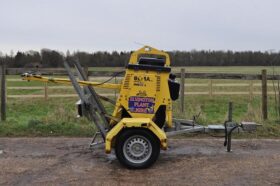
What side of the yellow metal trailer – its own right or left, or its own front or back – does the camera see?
right

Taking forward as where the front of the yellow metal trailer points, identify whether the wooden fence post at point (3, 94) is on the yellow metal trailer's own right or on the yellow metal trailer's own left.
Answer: on the yellow metal trailer's own left
